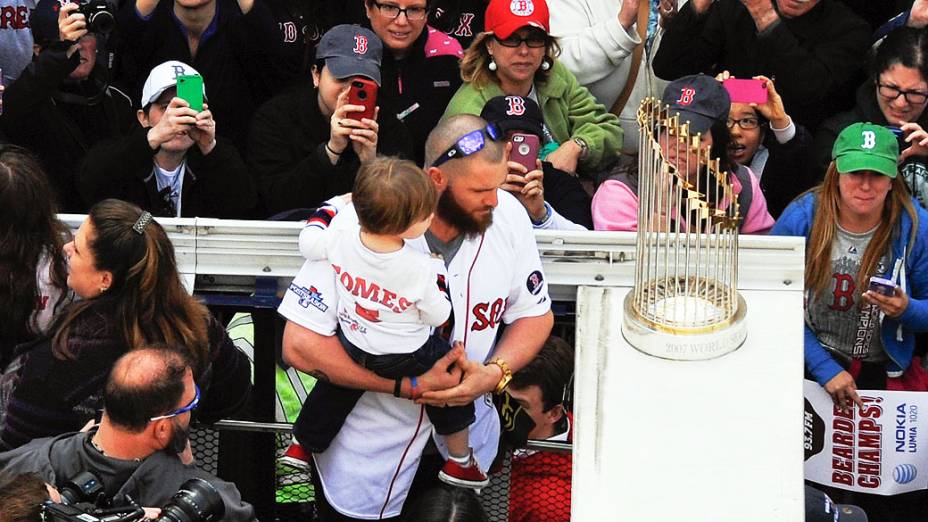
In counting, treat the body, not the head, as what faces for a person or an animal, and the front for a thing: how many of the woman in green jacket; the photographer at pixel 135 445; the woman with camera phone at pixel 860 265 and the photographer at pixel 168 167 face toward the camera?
3

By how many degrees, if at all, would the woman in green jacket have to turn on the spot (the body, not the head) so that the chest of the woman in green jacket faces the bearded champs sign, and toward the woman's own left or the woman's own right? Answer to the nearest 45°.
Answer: approximately 45° to the woman's own left

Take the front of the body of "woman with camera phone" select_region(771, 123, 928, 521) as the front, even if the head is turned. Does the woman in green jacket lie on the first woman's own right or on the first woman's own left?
on the first woman's own right

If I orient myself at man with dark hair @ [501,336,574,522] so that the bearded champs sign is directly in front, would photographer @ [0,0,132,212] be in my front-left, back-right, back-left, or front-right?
back-left

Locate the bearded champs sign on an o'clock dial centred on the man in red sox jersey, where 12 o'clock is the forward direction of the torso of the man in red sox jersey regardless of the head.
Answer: The bearded champs sign is roughly at 10 o'clock from the man in red sox jersey.

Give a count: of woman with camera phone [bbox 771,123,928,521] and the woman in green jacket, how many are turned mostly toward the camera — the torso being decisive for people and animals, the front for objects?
2

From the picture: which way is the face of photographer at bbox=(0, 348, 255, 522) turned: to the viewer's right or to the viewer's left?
to the viewer's right

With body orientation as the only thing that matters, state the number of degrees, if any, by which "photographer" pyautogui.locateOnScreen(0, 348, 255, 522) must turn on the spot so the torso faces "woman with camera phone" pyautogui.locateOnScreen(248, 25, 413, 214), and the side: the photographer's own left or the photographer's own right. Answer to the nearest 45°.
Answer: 0° — they already face them
